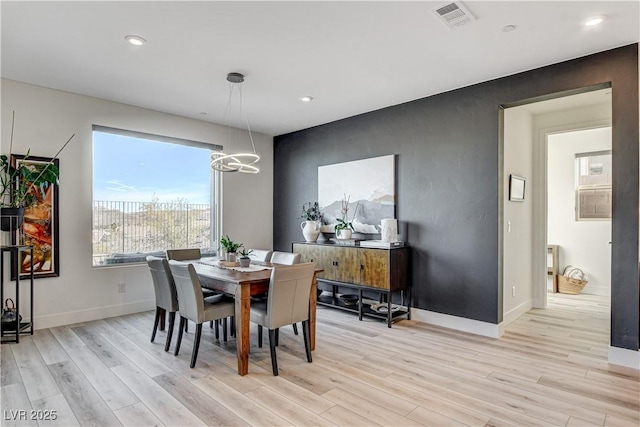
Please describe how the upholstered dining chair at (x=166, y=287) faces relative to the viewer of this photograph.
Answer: facing away from the viewer and to the right of the viewer

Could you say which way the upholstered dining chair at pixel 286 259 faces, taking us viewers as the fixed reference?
facing the viewer and to the left of the viewer

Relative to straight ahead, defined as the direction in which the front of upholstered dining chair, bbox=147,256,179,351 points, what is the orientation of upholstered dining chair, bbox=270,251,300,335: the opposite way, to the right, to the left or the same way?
the opposite way

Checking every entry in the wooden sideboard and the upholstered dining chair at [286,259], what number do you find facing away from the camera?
0

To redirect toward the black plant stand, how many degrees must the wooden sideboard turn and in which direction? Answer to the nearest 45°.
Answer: approximately 45° to its right

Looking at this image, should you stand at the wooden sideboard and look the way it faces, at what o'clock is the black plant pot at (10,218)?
The black plant pot is roughly at 1 o'clock from the wooden sideboard.

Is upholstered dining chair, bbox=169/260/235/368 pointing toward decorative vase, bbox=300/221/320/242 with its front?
yes

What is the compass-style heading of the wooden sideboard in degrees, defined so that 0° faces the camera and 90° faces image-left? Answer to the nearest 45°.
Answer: approximately 45°

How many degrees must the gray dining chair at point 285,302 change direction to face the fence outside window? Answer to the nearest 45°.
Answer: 0° — it already faces it

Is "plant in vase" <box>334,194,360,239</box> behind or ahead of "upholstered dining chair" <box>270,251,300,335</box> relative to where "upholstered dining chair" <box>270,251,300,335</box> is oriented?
behind

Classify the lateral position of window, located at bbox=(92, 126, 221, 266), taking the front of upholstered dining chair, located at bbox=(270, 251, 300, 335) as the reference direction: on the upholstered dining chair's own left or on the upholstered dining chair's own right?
on the upholstered dining chair's own right

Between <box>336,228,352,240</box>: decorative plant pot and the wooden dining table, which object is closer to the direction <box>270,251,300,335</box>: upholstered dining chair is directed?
the wooden dining table
